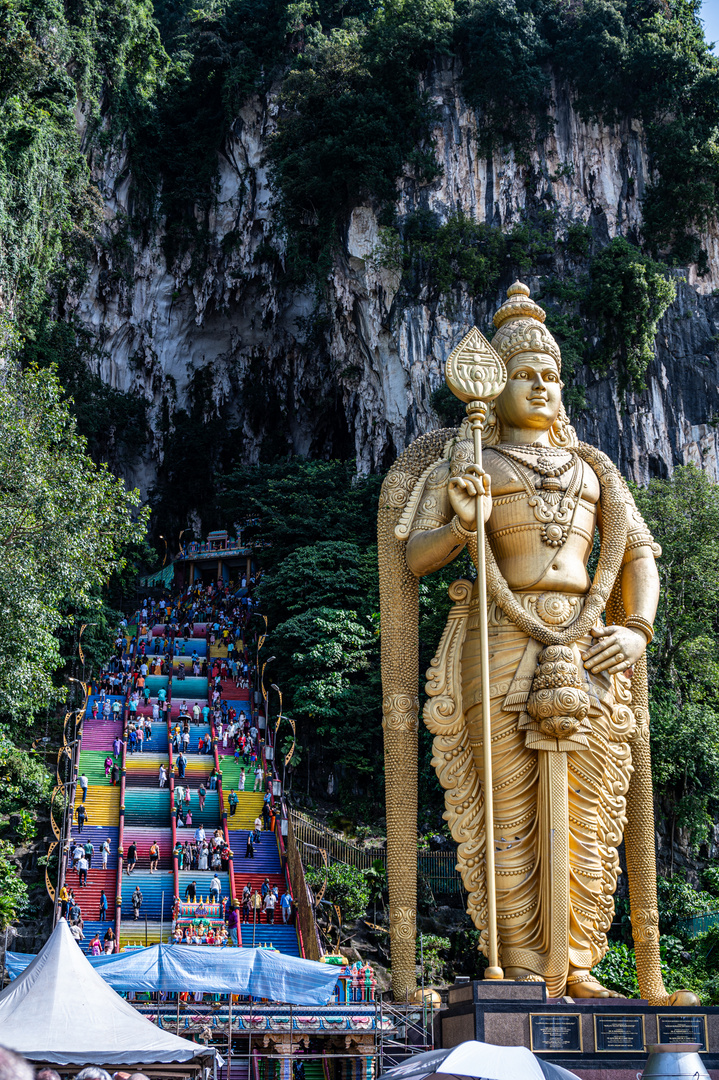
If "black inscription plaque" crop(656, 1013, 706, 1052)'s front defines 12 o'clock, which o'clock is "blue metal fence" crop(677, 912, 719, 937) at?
The blue metal fence is roughly at 6 o'clock from the black inscription plaque.

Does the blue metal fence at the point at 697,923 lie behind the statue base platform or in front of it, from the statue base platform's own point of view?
behind

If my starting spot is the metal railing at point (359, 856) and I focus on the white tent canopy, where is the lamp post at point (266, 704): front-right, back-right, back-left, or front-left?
back-right

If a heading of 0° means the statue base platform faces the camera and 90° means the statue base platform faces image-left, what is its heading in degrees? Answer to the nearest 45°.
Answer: approximately 0°
